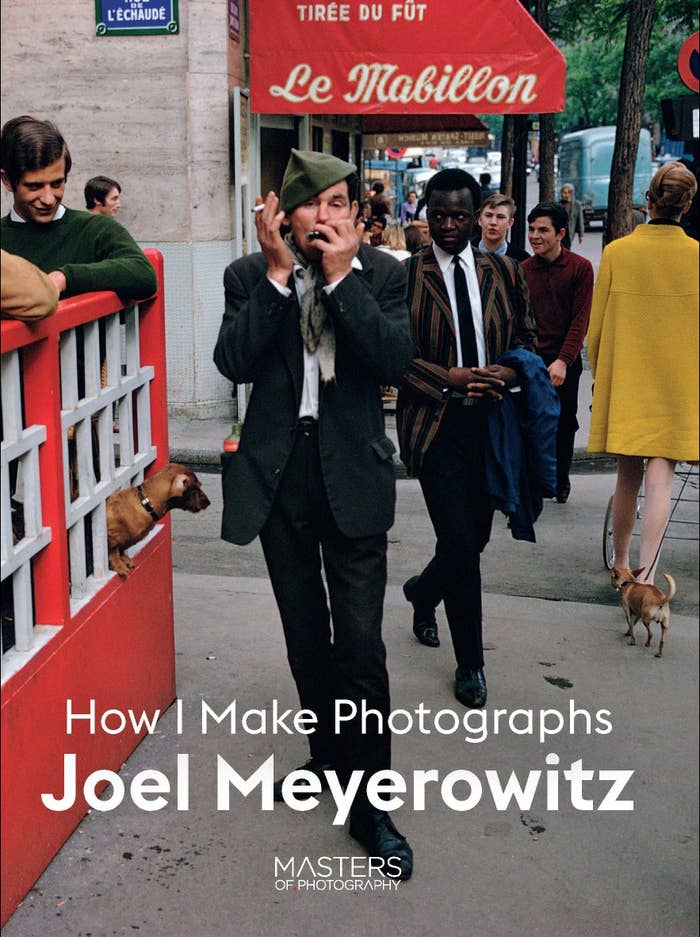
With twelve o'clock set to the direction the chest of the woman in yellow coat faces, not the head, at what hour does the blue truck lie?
The blue truck is roughly at 12 o'clock from the woman in yellow coat.

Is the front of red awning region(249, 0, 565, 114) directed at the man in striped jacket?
yes

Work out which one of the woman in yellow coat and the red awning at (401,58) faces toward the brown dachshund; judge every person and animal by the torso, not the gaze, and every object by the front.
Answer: the red awning

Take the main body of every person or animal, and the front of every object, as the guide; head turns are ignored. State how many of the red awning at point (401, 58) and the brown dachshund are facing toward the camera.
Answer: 1

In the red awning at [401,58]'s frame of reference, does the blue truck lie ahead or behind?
behind

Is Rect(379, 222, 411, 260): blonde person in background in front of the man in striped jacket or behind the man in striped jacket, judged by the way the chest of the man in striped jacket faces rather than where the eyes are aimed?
behind

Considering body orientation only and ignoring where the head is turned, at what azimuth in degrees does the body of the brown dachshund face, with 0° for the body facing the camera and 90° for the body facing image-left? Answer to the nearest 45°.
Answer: approximately 270°

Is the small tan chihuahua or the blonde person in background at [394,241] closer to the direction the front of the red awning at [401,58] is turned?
the small tan chihuahua
